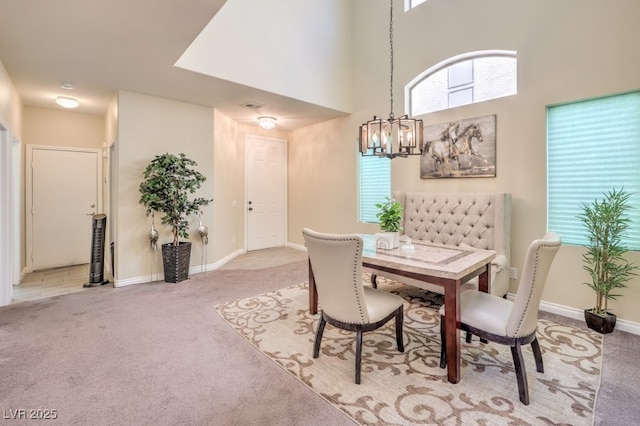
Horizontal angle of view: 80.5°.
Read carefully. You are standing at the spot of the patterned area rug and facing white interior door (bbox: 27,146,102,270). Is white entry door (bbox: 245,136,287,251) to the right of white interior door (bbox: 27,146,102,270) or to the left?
right

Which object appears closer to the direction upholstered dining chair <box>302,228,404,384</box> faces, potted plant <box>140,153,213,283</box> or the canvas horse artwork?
the canvas horse artwork

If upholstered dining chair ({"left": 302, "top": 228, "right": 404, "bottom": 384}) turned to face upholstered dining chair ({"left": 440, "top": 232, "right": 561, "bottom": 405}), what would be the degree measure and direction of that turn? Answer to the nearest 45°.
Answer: approximately 45° to its right

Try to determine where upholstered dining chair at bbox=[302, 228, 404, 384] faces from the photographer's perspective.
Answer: facing away from the viewer and to the right of the viewer

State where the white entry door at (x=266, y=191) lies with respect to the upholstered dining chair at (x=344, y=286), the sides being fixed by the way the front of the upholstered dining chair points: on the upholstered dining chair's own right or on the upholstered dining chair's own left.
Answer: on the upholstered dining chair's own left

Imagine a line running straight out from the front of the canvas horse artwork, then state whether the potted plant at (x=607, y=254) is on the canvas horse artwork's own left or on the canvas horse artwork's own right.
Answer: on the canvas horse artwork's own left

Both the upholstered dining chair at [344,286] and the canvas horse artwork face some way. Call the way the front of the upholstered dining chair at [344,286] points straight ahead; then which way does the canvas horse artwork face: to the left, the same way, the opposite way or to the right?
the opposite way

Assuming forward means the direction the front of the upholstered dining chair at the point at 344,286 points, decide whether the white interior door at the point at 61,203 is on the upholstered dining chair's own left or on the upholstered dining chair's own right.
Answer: on the upholstered dining chair's own left

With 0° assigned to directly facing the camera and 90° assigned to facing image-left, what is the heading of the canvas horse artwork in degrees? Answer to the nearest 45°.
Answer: approximately 45°
